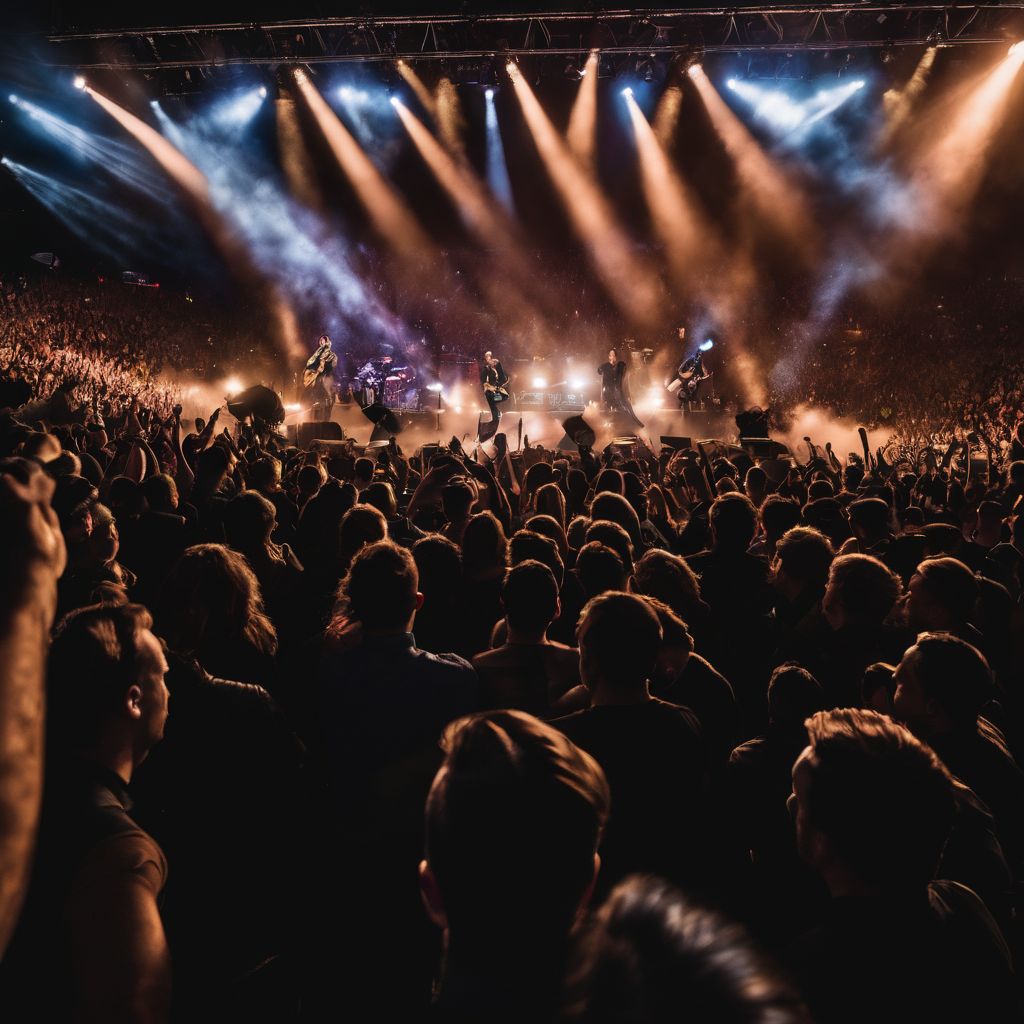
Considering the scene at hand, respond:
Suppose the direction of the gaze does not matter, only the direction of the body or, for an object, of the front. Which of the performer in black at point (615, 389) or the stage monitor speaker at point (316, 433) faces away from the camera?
the stage monitor speaker

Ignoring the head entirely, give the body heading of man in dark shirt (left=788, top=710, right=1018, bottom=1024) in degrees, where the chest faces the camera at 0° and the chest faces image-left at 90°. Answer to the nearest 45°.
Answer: approximately 135°

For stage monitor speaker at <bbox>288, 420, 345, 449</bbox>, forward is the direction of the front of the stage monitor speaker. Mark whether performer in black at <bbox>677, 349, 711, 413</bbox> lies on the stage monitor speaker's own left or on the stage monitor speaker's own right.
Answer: on the stage monitor speaker's own right

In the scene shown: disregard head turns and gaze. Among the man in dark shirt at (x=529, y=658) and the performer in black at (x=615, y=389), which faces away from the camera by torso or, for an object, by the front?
the man in dark shirt

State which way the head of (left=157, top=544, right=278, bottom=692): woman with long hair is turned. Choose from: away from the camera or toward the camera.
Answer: away from the camera

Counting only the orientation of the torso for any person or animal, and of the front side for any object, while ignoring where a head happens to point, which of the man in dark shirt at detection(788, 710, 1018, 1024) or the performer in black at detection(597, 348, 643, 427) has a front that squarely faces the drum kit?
the man in dark shirt

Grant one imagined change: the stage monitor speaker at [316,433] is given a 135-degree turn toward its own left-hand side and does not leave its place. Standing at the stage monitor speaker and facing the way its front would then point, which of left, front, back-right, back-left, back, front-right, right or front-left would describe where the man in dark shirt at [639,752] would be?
front-left

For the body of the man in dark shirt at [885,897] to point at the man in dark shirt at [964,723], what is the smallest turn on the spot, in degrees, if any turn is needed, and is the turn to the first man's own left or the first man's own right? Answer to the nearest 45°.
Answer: approximately 45° to the first man's own right

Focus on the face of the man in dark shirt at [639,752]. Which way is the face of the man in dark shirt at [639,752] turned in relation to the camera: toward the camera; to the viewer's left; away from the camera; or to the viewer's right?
away from the camera

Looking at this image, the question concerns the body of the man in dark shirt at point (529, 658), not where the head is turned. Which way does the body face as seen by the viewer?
away from the camera

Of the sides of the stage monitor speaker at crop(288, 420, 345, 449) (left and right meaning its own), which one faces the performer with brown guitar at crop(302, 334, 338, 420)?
front

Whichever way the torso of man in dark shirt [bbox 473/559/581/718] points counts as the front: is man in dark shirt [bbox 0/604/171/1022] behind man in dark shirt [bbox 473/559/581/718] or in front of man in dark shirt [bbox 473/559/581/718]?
behind

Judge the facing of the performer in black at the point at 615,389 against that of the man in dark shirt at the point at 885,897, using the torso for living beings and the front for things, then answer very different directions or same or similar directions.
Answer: very different directions

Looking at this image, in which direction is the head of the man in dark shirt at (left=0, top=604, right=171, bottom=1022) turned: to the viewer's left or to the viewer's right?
to the viewer's right

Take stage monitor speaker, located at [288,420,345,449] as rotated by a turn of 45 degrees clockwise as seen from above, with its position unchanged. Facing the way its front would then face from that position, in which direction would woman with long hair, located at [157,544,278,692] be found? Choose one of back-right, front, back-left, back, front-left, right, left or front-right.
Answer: back-right

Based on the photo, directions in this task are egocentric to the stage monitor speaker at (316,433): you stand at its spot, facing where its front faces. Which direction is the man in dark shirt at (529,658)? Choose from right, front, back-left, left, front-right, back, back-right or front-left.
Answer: back

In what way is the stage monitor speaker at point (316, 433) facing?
away from the camera

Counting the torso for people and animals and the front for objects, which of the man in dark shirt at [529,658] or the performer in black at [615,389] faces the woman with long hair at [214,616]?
the performer in black
